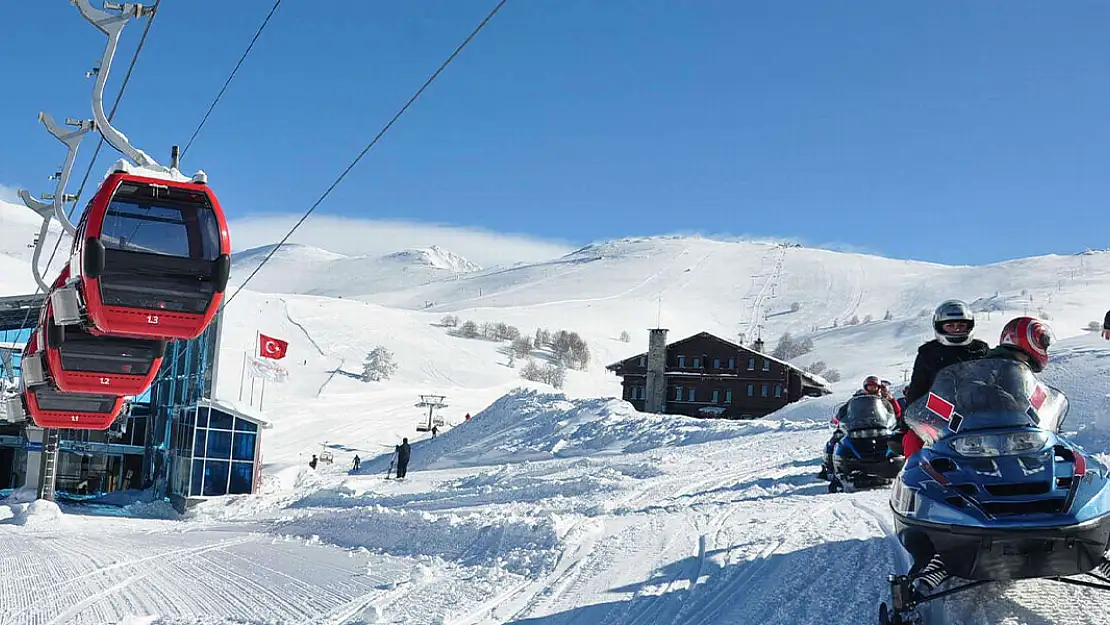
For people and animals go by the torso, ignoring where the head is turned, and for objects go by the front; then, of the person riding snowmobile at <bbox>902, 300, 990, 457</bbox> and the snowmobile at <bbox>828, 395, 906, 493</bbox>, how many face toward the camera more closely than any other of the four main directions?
2

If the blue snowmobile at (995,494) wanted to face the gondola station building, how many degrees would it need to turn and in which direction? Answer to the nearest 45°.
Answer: approximately 135° to its right

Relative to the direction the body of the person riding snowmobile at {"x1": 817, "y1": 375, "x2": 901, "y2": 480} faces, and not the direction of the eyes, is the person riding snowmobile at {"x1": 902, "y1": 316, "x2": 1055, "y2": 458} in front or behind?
in front

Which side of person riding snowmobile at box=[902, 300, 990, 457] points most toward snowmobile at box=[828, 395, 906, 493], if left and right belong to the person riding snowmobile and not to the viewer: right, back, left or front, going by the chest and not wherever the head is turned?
back

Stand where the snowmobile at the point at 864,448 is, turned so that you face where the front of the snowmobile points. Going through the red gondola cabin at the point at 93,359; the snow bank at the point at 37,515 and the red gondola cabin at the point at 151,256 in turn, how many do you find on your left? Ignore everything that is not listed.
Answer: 0

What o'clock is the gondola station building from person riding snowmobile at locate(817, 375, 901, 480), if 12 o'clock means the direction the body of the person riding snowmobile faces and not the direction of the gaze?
The gondola station building is roughly at 4 o'clock from the person riding snowmobile.

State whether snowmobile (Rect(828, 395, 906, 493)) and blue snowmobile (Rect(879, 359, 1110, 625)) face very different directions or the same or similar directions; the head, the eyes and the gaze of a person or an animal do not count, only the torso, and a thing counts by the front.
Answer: same or similar directions

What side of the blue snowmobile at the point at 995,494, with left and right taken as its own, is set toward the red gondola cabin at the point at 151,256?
right

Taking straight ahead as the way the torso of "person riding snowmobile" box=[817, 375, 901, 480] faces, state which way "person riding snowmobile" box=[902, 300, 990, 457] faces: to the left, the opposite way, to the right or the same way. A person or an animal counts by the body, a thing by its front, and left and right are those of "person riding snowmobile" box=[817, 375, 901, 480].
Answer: the same way

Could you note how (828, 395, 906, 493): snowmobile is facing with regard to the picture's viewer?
facing the viewer

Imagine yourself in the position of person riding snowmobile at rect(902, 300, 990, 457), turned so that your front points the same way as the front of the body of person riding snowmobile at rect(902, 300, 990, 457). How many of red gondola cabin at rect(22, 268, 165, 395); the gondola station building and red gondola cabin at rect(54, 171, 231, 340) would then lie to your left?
0

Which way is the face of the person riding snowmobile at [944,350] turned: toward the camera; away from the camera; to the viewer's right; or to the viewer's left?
toward the camera

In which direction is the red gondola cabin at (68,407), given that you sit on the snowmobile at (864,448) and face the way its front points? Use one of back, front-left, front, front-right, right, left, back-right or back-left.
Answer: right

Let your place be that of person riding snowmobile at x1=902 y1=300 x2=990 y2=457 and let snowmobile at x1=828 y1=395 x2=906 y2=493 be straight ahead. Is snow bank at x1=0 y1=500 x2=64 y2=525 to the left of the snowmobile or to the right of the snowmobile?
left
